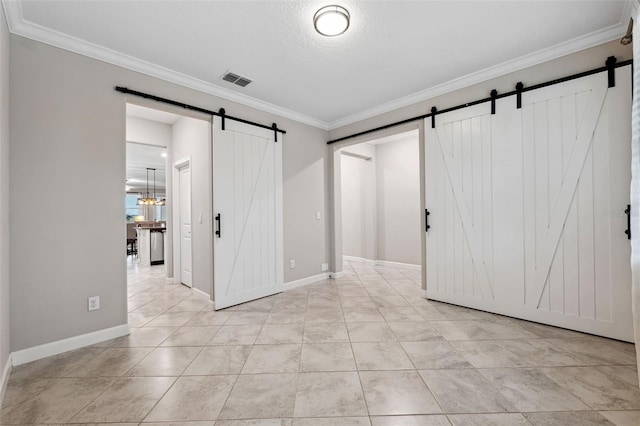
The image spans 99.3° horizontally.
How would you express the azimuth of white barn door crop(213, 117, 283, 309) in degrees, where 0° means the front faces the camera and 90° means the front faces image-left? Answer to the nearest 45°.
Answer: approximately 315°

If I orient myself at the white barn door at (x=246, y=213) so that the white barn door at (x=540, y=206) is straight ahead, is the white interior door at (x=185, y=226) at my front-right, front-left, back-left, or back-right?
back-left

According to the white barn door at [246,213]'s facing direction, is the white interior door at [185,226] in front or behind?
behind

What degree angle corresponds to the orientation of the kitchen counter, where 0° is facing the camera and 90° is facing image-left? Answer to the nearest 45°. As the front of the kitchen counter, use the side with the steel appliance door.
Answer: approximately 315°

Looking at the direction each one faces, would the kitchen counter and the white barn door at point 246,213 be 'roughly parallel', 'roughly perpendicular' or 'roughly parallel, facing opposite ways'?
roughly parallel

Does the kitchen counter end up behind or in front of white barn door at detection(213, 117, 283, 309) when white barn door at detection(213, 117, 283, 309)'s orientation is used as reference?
behind

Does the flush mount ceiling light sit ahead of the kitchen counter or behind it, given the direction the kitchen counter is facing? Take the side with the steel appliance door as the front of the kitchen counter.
ahead

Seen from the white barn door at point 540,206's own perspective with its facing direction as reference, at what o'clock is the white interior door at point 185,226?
The white interior door is roughly at 1 o'clock from the white barn door.

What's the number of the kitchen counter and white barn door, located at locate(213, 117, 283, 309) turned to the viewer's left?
0

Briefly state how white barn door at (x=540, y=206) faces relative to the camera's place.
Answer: facing the viewer and to the left of the viewer

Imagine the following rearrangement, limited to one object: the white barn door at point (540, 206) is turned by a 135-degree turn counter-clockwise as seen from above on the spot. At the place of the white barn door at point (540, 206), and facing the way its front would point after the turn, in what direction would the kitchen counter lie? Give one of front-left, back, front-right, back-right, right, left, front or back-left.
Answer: back

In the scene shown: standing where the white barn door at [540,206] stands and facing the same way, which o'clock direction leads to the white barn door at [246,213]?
the white barn door at [246,213] is roughly at 1 o'clock from the white barn door at [540,206].
